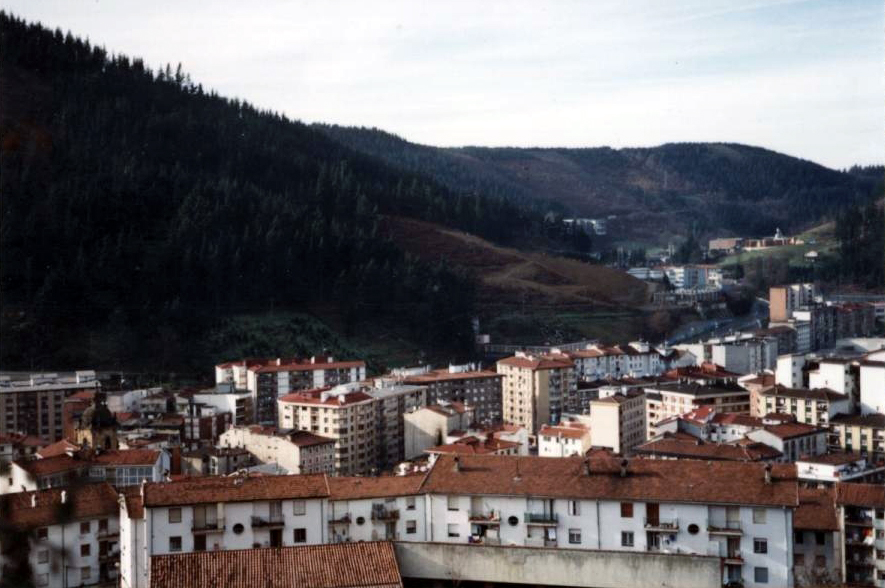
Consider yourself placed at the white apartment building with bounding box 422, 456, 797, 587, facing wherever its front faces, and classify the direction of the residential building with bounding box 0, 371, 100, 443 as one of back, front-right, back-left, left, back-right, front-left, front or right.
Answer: back-right

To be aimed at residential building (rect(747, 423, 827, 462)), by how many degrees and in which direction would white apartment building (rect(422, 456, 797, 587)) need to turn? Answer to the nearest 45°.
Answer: approximately 180°

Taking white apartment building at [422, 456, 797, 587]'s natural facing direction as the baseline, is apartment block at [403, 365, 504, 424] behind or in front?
behind

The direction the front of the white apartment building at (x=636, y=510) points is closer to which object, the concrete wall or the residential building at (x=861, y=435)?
the concrete wall

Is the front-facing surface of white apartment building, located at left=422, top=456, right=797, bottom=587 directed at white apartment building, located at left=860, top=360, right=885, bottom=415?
no

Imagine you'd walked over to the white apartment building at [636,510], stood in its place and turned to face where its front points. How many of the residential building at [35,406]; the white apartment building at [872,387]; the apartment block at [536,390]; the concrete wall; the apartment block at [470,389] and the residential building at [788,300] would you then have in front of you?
1

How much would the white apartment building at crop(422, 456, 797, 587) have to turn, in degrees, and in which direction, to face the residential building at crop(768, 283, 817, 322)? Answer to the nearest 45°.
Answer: approximately 180°

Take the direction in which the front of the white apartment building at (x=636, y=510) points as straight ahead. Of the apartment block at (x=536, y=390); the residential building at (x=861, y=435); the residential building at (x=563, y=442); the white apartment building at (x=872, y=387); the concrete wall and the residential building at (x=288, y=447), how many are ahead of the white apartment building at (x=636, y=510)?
1

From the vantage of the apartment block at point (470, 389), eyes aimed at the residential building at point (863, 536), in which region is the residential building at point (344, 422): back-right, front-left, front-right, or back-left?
front-right

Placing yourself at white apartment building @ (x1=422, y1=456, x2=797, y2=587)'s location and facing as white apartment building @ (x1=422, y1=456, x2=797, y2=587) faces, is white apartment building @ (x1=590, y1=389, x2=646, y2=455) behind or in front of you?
behind

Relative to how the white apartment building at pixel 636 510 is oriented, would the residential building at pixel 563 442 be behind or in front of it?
behind

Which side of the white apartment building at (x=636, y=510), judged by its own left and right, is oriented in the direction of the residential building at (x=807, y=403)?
back

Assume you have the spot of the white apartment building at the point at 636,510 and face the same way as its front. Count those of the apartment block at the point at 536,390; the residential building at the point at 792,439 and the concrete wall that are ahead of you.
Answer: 1

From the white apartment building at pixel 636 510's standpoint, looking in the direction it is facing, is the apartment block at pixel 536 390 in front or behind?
behind

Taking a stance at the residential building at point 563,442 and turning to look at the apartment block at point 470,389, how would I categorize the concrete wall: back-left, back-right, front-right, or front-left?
back-left

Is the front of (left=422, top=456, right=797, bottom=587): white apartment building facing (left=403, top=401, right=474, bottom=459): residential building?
no

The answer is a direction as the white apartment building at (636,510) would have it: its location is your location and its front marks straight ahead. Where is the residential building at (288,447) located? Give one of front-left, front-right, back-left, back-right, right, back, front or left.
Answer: back-right

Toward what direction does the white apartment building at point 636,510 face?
toward the camera

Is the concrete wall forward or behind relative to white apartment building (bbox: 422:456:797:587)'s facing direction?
forward
